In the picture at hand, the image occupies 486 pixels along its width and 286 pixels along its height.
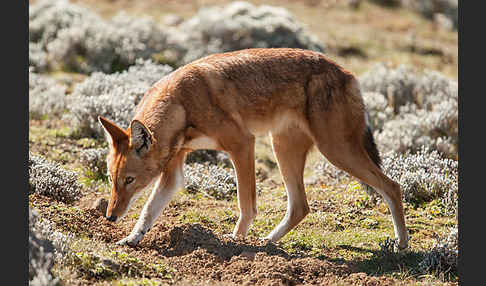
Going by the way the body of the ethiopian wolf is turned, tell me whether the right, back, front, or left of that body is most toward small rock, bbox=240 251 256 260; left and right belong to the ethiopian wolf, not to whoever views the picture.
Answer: left

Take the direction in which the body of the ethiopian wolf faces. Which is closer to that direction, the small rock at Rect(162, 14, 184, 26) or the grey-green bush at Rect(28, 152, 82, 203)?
the grey-green bush

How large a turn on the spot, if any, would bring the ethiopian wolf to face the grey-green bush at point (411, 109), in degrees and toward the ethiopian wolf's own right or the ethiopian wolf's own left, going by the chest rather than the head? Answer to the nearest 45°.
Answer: approximately 135° to the ethiopian wolf's own right

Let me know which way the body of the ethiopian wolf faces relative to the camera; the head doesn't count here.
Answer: to the viewer's left

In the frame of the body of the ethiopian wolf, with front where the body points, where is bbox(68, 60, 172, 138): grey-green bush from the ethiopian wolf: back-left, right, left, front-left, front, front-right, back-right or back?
front-right

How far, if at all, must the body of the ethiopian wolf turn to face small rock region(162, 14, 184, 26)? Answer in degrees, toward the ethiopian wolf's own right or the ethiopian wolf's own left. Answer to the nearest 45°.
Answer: approximately 90° to the ethiopian wolf's own right

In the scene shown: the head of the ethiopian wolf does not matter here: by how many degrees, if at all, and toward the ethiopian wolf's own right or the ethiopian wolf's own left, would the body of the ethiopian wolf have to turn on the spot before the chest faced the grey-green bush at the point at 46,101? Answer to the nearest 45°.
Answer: approximately 45° to the ethiopian wolf's own right

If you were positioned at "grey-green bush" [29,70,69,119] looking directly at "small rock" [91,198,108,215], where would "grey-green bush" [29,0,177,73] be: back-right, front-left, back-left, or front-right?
back-left

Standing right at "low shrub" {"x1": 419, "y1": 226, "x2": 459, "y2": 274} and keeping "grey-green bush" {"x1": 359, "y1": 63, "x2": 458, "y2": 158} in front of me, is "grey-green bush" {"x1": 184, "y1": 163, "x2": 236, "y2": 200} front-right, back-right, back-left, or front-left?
front-left

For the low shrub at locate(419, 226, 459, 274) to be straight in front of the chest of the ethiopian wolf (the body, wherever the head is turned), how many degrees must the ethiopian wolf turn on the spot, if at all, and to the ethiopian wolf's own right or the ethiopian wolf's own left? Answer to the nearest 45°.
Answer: approximately 135° to the ethiopian wolf's own left

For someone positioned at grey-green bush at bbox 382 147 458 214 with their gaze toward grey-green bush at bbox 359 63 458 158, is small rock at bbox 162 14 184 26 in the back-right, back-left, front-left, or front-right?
front-left

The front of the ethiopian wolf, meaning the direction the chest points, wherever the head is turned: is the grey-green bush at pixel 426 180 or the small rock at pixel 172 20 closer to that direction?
the small rock

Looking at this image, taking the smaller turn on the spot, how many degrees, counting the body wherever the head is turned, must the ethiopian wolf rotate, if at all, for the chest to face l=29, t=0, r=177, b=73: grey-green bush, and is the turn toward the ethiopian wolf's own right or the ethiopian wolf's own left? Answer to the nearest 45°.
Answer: approximately 45° to the ethiopian wolf's own right

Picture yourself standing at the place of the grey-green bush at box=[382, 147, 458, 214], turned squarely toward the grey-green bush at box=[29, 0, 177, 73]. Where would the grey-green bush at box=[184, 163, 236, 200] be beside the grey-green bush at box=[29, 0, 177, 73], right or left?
left

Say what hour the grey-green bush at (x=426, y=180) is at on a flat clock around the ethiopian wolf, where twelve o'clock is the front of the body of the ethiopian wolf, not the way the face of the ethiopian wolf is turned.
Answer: The grey-green bush is roughly at 5 o'clock from the ethiopian wolf.

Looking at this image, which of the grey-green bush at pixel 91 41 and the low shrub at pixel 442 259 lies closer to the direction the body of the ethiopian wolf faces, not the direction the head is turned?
the grey-green bush
